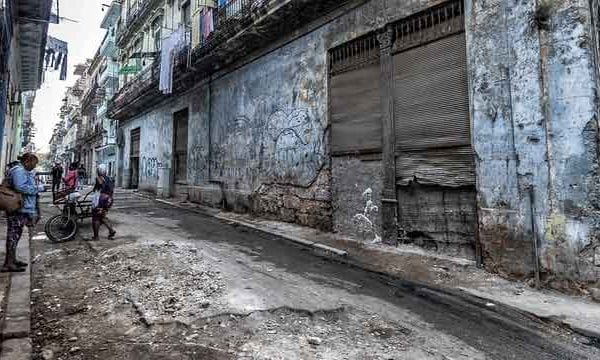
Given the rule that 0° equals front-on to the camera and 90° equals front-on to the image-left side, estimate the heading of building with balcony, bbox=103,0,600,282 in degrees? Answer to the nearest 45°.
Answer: approximately 45°

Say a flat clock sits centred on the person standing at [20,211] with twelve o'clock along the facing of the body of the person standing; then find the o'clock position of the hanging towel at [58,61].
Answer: The hanging towel is roughly at 9 o'clock from the person standing.

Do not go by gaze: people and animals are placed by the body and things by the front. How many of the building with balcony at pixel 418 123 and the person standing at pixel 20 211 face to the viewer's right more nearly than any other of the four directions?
1

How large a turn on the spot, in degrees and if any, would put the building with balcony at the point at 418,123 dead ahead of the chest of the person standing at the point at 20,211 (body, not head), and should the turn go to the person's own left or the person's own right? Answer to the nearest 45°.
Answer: approximately 45° to the person's own right

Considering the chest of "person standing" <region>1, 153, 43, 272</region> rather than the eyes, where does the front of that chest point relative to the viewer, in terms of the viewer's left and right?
facing to the right of the viewer

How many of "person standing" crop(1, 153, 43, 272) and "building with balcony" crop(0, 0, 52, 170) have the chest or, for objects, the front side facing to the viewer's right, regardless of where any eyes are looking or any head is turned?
2

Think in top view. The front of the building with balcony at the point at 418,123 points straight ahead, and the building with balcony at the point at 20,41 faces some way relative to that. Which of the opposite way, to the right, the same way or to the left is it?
the opposite way

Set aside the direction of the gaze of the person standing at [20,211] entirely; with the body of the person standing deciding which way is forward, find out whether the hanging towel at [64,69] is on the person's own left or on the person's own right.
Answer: on the person's own left

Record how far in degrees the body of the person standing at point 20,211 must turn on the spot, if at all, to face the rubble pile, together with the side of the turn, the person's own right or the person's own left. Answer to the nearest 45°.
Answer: approximately 45° to the person's own right

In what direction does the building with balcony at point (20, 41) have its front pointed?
to the viewer's right

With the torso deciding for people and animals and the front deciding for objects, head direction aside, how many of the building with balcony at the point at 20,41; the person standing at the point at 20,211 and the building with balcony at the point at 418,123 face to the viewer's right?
2

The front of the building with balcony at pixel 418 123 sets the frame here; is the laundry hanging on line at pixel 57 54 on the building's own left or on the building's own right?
on the building's own right

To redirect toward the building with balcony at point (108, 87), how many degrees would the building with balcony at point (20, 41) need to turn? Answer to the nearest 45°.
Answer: approximately 90° to its left
